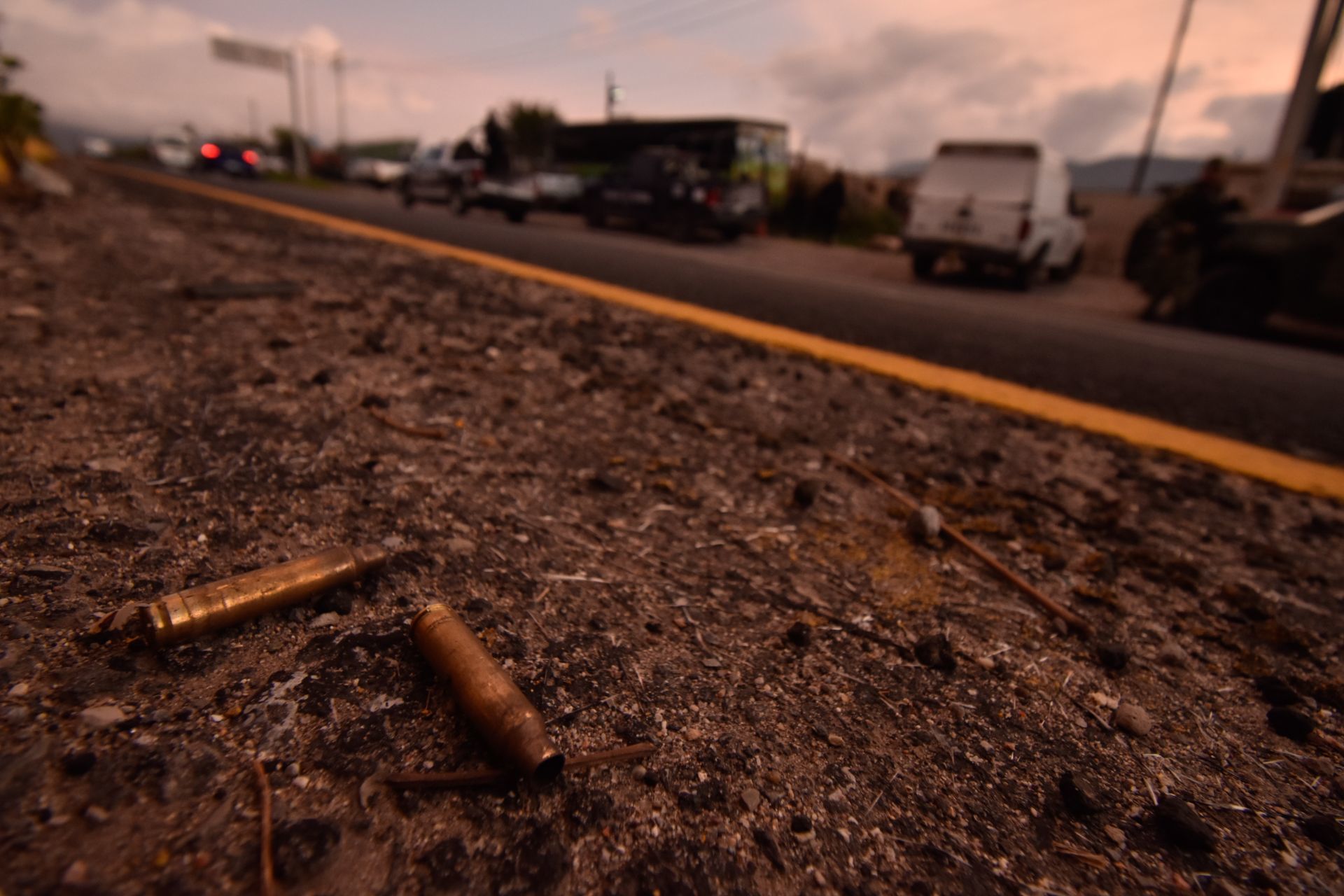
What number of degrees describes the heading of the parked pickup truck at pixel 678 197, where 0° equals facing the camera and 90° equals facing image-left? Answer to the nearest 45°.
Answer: approximately 135°

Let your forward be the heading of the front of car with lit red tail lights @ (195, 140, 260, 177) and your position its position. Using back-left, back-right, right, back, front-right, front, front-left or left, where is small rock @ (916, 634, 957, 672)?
back

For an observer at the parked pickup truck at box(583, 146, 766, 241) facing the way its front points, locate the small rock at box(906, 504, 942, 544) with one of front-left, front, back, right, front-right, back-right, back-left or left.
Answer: back-left

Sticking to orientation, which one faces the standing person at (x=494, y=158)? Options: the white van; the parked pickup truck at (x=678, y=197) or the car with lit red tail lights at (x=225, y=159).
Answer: the parked pickup truck at (x=678, y=197)

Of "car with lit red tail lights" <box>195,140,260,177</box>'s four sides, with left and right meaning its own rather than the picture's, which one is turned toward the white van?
back

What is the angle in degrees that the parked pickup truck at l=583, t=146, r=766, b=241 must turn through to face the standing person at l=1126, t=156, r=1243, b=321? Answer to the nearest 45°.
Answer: approximately 180°

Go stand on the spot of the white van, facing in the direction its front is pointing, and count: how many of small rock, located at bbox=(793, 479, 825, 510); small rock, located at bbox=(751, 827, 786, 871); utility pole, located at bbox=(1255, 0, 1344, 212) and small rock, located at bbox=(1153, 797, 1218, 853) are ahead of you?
1

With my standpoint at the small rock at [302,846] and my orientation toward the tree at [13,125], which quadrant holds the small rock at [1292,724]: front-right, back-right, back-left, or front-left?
back-right

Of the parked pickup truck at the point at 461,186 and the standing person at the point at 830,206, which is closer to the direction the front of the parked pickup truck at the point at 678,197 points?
the parked pickup truck

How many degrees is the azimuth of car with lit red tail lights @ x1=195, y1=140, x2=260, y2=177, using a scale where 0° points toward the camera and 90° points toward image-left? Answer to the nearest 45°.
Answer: approximately 180°

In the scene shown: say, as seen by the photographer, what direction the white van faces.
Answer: facing away from the viewer and to the right of the viewer

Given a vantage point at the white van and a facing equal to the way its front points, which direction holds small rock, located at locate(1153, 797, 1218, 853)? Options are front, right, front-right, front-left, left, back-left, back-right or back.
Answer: back-right

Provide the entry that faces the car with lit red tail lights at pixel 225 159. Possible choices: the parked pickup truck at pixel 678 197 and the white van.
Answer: the parked pickup truck at pixel 678 197

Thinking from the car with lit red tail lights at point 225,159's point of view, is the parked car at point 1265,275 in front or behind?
behind
